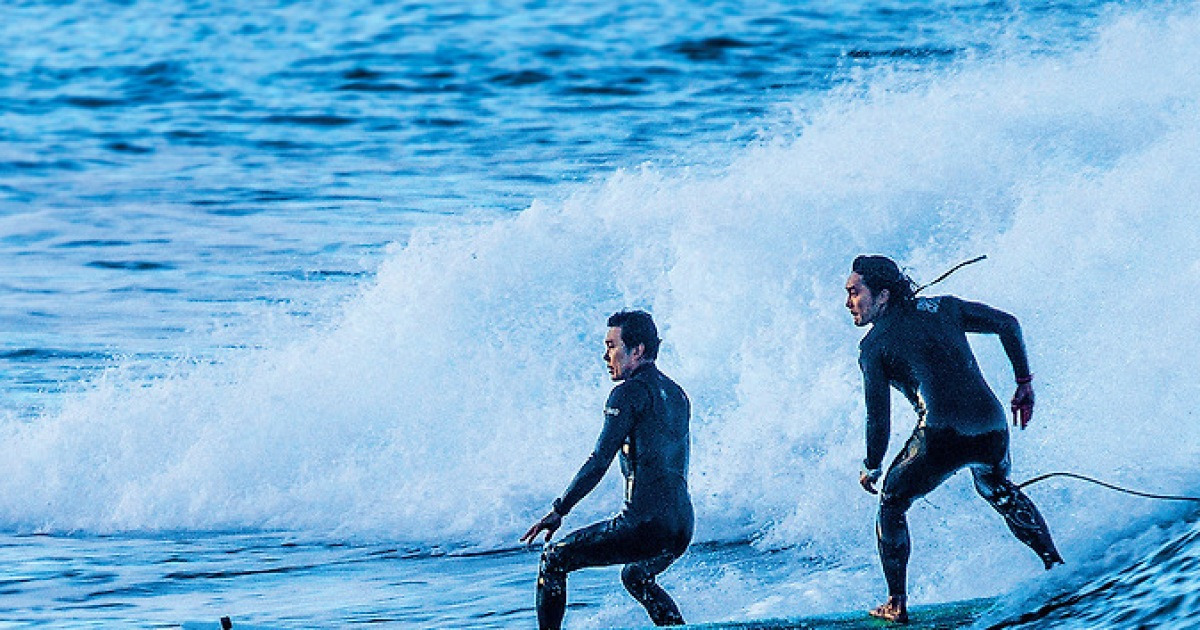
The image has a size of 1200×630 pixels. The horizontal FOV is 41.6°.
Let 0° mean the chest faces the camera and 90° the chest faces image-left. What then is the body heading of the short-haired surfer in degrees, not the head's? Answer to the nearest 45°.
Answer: approximately 135°

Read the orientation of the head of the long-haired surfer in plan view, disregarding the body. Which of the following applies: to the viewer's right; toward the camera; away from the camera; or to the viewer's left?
to the viewer's left

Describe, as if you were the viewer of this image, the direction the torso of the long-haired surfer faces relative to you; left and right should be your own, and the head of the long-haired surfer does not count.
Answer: facing away from the viewer and to the left of the viewer

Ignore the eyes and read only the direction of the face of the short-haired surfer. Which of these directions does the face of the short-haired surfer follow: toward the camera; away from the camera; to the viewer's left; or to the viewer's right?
to the viewer's left

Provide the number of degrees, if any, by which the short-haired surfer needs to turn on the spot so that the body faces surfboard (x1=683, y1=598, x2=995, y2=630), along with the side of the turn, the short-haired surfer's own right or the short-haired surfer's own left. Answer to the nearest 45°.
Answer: approximately 135° to the short-haired surfer's own right

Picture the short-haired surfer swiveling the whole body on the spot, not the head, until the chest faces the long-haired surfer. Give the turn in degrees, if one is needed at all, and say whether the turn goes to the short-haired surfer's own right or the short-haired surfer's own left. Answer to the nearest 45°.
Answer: approximately 135° to the short-haired surfer's own right

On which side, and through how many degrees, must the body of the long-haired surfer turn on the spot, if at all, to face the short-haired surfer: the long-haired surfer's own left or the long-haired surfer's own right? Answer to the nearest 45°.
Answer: approximately 45° to the long-haired surfer's own left
